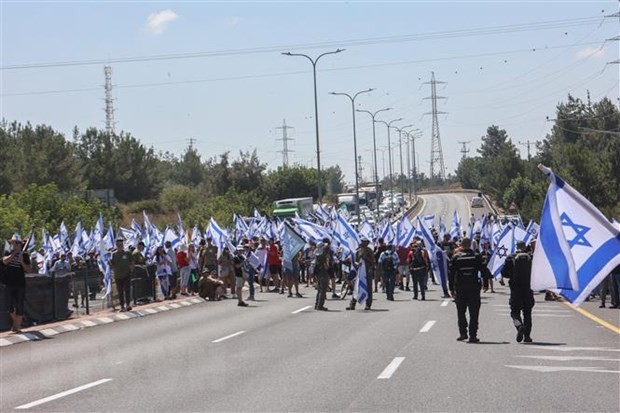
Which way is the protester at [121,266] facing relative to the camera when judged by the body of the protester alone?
toward the camera

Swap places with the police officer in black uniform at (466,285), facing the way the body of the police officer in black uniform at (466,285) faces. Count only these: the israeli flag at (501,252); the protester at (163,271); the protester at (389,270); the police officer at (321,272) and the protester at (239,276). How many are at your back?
0

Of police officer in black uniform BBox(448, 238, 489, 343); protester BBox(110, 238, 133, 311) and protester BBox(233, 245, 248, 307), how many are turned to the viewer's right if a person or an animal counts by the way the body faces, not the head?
1

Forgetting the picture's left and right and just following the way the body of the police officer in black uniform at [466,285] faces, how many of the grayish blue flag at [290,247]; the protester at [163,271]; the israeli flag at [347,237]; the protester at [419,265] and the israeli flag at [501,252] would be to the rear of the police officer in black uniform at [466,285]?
0

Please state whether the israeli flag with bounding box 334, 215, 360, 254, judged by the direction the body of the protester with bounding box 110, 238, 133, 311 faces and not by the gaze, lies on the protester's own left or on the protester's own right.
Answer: on the protester's own left

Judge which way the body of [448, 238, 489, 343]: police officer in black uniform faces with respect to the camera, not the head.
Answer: away from the camera

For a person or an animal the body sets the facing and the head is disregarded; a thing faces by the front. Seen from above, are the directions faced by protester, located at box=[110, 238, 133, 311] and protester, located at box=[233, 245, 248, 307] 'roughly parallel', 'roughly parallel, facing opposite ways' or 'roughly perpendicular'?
roughly perpendicular
